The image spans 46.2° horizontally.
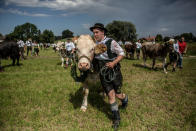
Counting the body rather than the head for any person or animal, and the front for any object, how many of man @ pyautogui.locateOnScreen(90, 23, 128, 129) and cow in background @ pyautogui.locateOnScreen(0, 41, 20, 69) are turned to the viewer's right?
0

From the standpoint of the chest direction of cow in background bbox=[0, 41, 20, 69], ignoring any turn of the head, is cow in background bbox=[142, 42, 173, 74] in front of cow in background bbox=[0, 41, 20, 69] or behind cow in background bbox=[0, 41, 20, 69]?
behind

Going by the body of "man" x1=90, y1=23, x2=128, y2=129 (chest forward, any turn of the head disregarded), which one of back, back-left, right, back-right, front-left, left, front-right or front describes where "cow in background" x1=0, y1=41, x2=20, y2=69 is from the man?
right

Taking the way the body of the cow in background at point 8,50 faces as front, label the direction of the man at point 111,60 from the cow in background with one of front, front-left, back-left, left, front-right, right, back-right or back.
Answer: left

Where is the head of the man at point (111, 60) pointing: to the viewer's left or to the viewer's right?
to the viewer's left

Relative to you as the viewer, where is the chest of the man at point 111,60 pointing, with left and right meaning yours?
facing the viewer and to the left of the viewer

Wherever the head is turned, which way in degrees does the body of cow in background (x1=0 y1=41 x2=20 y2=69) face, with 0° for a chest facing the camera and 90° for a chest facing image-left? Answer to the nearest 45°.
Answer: approximately 90°
